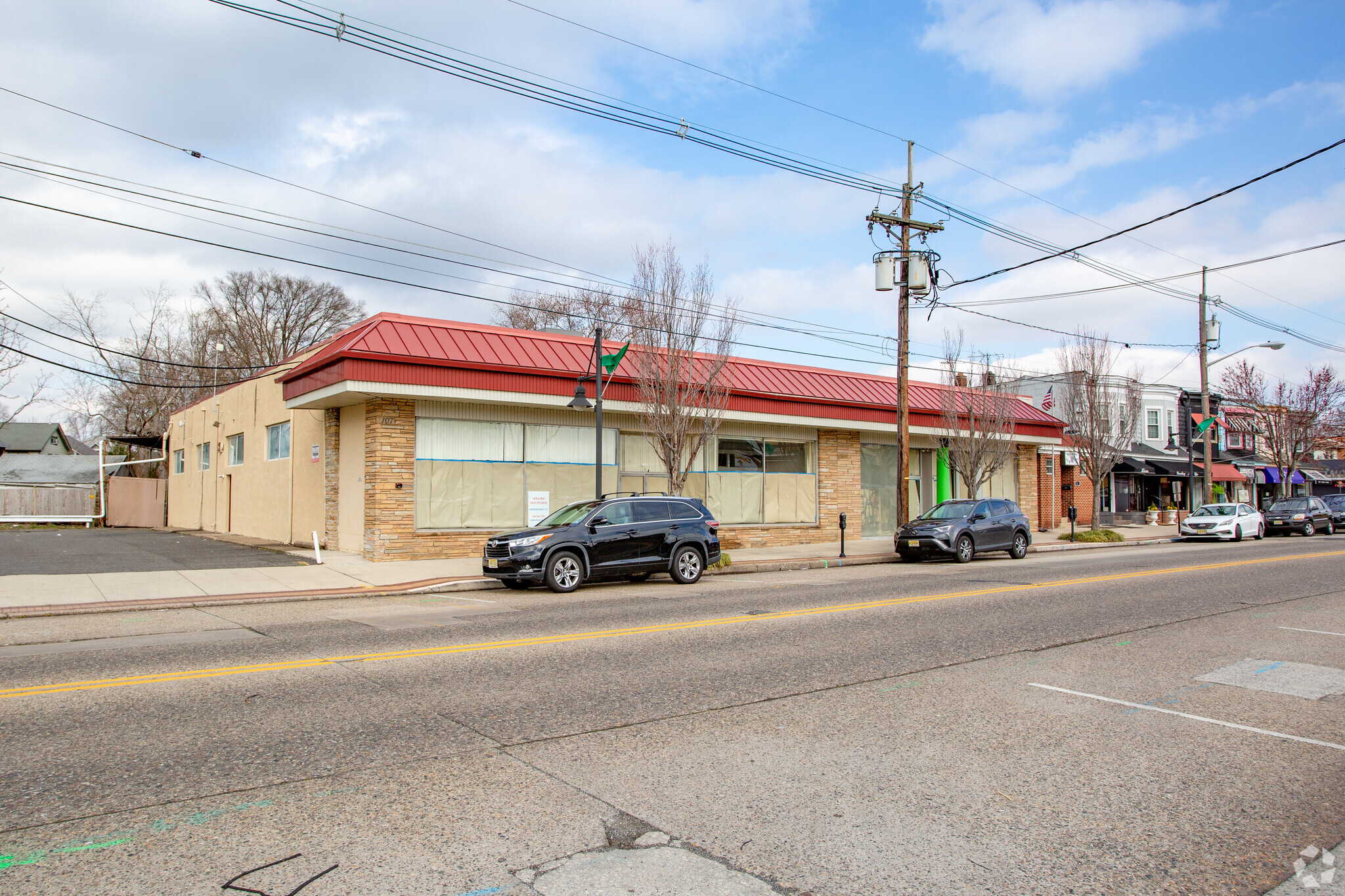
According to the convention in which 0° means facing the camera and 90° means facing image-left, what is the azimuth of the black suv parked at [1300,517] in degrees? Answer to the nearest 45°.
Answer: approximately 45°

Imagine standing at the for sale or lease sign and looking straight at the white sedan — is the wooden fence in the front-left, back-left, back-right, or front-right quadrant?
back-left

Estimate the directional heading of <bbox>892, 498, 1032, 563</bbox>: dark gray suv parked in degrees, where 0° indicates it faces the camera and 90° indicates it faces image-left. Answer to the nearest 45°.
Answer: approximately 45°

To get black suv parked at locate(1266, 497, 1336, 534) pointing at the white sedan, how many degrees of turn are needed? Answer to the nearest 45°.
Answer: approximately 45° to its left

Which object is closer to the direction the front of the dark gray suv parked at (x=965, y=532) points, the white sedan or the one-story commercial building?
the one-story commercial building

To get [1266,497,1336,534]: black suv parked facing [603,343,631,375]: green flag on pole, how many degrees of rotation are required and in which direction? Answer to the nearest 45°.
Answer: approximately 45° to its left

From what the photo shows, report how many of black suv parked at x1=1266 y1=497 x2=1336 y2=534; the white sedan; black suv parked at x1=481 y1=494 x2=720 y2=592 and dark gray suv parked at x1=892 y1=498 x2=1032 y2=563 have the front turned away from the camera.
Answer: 0

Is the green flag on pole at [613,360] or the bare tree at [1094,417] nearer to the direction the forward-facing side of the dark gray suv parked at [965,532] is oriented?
the green flag on pole

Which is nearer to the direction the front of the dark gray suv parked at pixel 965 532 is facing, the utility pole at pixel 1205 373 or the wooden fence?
the wooden fence

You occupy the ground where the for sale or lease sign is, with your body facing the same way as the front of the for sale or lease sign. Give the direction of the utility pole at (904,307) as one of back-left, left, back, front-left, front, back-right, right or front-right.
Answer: left

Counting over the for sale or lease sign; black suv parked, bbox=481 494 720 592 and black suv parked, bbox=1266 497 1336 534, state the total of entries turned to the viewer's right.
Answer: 0

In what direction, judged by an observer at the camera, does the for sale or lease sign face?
facing the viewer

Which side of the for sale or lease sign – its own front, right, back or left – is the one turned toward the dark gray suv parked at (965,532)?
left

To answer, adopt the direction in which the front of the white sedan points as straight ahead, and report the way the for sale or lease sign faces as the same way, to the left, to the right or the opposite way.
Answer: to the left

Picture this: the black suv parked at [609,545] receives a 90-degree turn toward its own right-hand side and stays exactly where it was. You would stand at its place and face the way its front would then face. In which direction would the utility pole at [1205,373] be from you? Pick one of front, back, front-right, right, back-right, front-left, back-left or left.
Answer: right

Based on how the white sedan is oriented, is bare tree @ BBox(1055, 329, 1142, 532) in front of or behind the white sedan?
in front

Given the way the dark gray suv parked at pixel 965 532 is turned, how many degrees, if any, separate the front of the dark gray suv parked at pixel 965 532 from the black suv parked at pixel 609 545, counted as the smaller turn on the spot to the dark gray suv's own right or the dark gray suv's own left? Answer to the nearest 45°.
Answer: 0° — it already faces it

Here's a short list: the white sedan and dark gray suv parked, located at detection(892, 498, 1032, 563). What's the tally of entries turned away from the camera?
0

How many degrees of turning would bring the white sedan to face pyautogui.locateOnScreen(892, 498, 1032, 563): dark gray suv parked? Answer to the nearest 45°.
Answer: approximately 45° to its left

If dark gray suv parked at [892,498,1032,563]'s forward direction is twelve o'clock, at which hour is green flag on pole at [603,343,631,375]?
The green flag on pole is roughly at 12 o'clock from the dark gray suv parked.

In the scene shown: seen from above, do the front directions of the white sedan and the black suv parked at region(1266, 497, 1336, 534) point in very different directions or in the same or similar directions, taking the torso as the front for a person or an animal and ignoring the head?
same or similar directions

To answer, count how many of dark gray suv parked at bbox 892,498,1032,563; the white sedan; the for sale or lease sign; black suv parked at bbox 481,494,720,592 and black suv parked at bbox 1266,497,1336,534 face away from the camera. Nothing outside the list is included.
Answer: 0
